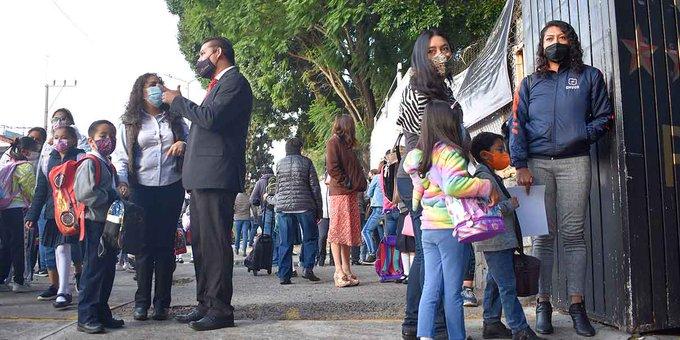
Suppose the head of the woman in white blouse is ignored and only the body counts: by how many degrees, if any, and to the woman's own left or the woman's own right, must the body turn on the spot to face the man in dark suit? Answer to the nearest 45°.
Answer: approximately 45° to the woman's own left

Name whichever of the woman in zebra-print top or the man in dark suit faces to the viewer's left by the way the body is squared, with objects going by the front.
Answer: the man in dark suit

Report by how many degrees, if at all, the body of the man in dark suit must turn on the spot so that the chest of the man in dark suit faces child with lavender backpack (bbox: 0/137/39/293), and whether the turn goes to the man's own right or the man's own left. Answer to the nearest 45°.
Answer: approximately 45° to the man's own right

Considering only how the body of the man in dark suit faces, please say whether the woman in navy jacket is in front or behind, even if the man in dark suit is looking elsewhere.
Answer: behind

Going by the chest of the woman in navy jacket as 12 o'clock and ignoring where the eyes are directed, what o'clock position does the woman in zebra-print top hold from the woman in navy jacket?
The woman in zebra-print top is roughly at 2 o'clock from the woman in navy jacket.

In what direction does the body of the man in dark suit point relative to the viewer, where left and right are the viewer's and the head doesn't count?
facing to the left of the viewer

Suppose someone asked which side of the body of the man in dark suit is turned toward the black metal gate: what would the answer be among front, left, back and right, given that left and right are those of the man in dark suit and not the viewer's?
back

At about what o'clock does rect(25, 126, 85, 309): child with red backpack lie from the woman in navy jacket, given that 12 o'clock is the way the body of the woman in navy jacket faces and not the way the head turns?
The child with red backpack is roughly at 3 o'clock from the woman in navy jacket.
